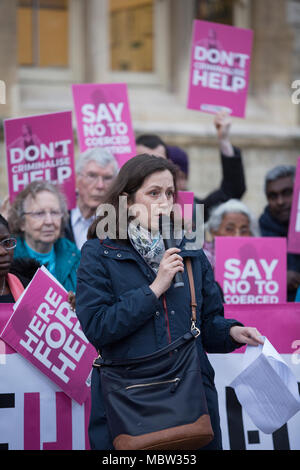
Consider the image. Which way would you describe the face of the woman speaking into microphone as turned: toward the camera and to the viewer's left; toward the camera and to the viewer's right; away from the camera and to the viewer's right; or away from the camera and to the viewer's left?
toward the camera and to the viewer's right

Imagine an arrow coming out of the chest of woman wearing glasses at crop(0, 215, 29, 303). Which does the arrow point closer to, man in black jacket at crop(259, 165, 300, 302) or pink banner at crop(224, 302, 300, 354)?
the pink banner

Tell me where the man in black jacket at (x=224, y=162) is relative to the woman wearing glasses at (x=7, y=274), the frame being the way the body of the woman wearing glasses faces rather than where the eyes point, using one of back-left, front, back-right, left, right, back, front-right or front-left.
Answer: left

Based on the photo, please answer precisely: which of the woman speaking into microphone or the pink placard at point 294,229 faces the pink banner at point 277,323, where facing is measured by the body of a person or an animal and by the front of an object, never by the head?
the pink placard at point 294,229

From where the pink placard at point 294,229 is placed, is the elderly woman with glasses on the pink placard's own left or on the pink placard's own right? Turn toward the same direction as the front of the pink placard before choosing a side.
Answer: on the pink placard's own right

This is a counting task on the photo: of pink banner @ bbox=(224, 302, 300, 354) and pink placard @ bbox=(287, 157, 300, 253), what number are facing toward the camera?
2

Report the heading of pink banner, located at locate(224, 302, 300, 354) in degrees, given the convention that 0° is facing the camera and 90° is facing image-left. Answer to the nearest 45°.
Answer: approximately 0°
